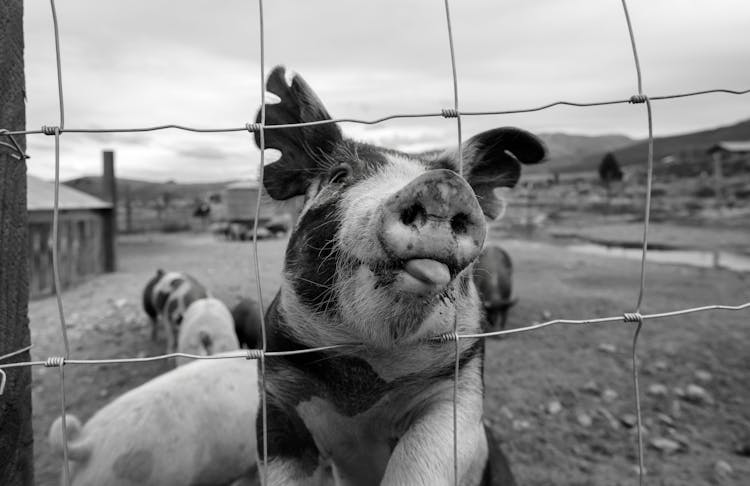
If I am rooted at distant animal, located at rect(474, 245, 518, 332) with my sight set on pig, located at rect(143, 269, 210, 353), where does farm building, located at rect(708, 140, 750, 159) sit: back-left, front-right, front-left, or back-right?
back-right
